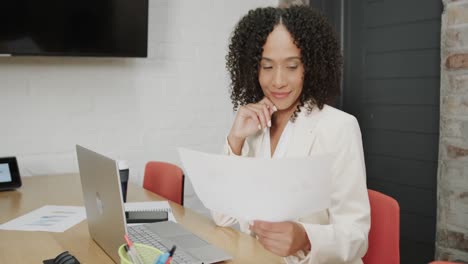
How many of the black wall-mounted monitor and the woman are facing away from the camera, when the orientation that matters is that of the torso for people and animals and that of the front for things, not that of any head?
0

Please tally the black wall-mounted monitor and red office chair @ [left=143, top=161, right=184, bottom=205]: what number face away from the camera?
0

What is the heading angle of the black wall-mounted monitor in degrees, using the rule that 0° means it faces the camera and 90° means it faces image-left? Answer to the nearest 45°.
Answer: approximately 0°

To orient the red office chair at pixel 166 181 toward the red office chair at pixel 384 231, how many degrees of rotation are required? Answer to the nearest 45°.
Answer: approximately 90° to its left

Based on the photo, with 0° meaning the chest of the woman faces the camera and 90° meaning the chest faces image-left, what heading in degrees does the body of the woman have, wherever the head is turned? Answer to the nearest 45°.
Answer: approximately 45°

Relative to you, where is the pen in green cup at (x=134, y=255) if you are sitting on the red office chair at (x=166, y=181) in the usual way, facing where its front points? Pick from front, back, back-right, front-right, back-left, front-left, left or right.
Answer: front-left

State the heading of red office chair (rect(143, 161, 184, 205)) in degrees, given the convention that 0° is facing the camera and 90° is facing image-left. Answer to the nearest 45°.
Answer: approximately 45°

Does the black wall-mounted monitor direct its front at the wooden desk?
yes
